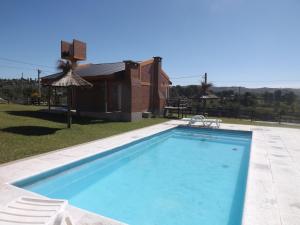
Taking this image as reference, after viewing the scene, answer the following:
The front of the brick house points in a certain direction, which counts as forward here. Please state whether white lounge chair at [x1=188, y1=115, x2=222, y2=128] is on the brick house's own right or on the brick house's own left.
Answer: on the brick house's own left

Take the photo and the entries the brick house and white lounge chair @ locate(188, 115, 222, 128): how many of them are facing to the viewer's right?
1

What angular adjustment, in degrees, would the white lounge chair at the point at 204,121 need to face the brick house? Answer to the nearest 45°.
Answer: approximately 180°

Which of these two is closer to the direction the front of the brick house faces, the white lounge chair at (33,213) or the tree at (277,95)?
the white lounge chair

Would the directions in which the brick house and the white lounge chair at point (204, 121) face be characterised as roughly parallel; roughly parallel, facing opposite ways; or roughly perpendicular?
roughly perpendicular

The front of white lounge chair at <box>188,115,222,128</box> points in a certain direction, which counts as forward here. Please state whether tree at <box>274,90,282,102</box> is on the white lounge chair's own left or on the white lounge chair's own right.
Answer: on the white lounge chair's own left

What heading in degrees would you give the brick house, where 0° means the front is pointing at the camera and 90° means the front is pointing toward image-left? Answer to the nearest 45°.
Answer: approximately 45°

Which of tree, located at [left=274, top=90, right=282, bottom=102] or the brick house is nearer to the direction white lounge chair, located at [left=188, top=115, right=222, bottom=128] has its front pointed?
the tree

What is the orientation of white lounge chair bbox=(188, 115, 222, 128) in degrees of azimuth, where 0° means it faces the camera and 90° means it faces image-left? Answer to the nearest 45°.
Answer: approximately 270°
